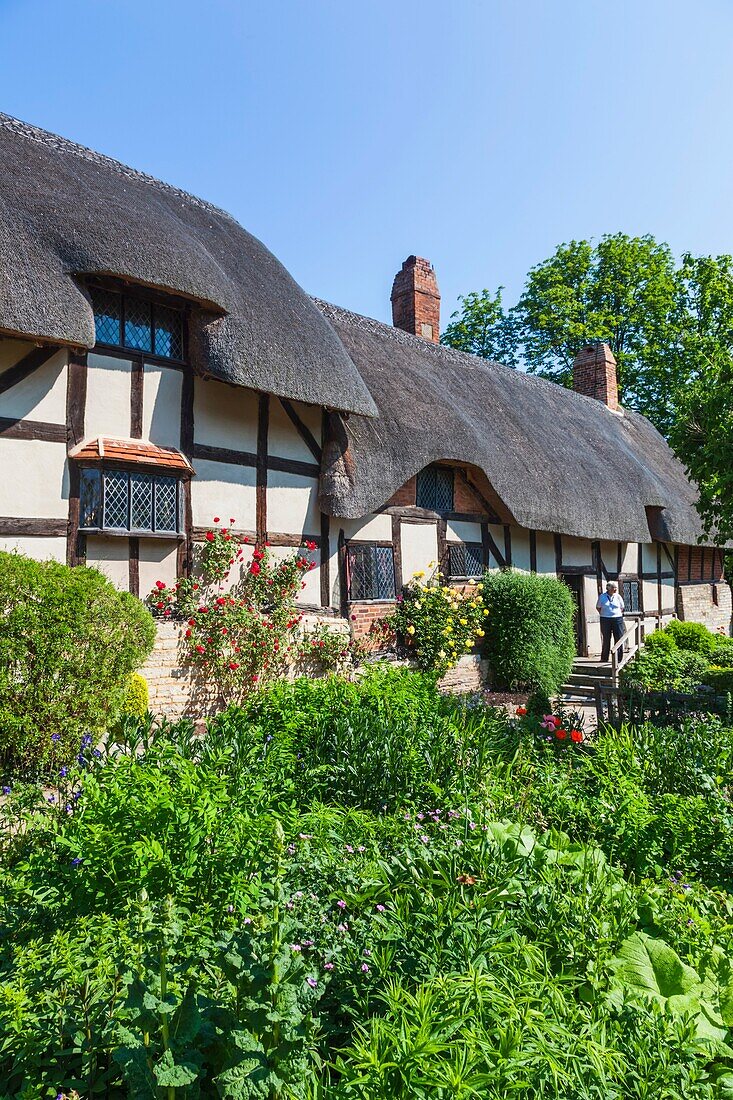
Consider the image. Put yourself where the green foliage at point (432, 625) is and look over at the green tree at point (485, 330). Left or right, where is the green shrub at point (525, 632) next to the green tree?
right

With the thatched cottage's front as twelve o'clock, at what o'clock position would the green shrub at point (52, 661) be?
The green shrub is roughly at 2 o'clock from the thatched cottage.

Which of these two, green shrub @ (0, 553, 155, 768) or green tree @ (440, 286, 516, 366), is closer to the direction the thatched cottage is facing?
the green shrub

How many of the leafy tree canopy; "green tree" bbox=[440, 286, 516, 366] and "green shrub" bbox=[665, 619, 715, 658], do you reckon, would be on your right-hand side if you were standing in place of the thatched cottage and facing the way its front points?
0

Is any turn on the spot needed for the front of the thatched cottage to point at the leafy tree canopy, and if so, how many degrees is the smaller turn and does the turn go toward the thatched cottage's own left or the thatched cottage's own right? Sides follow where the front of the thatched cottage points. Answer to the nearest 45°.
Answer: approximately 90° to the thatched cottage's own left

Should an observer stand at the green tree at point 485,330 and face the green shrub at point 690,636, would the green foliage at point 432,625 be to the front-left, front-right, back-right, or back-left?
front-right

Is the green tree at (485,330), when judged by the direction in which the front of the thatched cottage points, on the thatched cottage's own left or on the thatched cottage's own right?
on the thatched cottage's own left

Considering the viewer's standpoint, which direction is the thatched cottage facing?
facing the viewer and to the right of the viewer

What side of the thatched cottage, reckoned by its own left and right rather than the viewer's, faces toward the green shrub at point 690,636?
left
